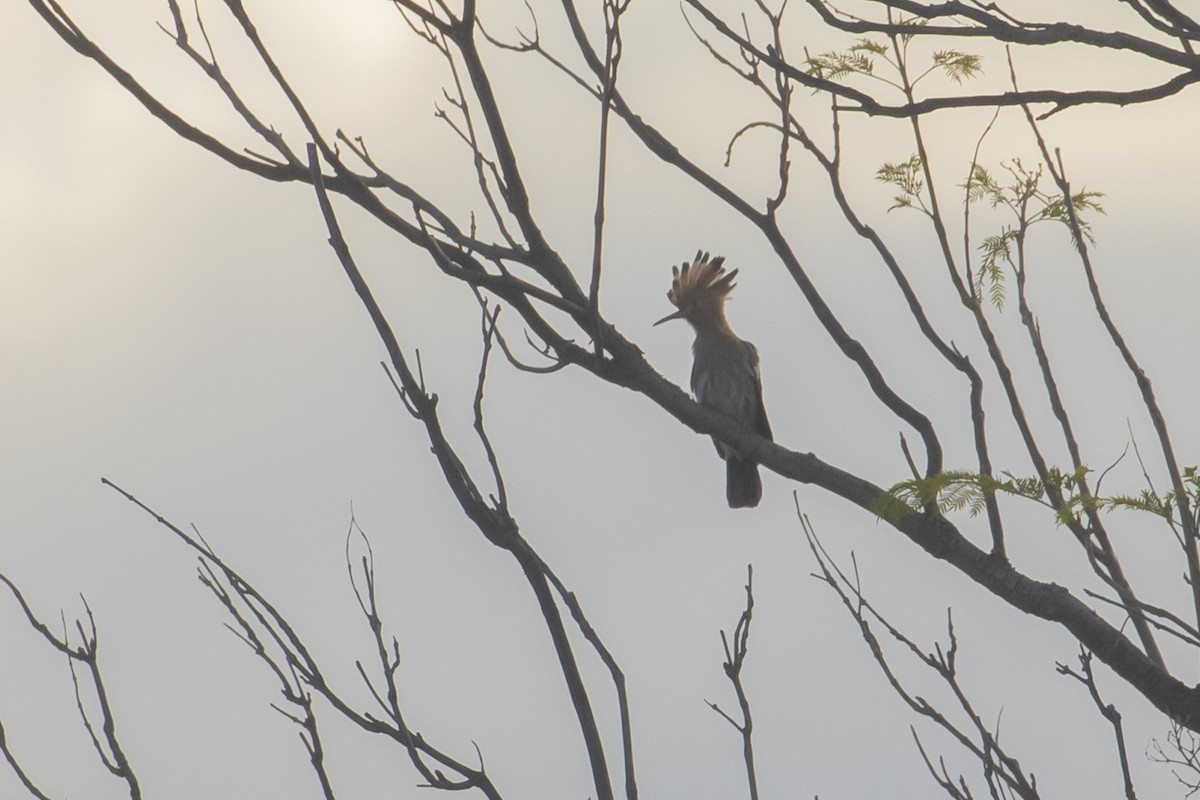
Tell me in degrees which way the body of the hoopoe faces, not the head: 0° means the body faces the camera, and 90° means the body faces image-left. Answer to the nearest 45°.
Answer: approximately 45°
